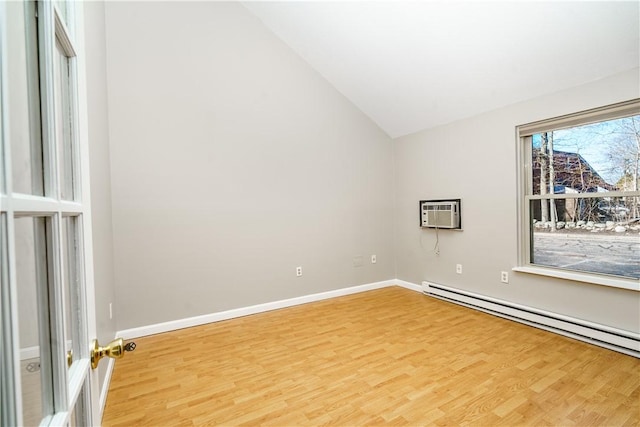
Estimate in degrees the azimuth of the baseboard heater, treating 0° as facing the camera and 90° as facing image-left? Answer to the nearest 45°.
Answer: approximately 45°

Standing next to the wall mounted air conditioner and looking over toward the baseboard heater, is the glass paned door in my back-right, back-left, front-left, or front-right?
front-right

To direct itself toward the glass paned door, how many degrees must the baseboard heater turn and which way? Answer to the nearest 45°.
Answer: approximately 45° to its left
